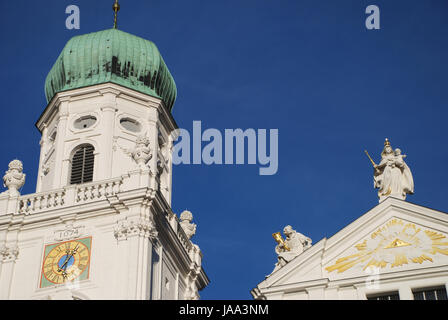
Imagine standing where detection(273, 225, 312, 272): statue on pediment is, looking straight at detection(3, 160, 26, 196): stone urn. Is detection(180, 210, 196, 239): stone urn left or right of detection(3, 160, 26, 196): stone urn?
right

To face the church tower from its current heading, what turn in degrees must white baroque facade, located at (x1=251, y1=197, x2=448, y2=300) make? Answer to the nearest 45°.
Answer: approximately 45° to its right

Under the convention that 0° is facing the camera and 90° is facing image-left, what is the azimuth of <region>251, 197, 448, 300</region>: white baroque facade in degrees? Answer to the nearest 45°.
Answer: approximately 45°

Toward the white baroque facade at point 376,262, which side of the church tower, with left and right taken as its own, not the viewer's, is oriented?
left

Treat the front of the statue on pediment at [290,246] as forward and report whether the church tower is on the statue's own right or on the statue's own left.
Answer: on the statue's own right

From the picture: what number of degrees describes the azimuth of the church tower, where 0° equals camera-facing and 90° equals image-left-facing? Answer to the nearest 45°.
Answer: approximately 45°

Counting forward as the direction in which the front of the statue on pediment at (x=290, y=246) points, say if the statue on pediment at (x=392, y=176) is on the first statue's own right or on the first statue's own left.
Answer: on the first statue's own left
